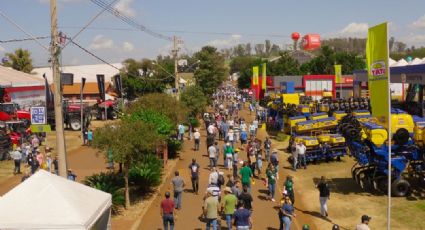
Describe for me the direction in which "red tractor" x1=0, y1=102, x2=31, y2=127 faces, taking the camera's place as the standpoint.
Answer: facing to the right of the viewer

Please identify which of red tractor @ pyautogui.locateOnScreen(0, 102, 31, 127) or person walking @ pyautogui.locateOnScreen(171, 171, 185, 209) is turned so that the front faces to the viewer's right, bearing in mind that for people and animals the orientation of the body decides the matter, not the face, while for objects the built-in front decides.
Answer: the red tractor

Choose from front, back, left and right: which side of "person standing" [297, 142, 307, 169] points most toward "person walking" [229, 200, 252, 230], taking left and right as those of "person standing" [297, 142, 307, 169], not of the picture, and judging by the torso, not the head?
front

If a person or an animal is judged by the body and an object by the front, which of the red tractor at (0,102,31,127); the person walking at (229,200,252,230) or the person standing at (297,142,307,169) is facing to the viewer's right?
the red tractor

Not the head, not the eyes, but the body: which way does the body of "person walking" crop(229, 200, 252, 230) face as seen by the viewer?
away from the camera

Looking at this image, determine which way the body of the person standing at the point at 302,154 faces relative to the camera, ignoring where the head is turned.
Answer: toward the camera

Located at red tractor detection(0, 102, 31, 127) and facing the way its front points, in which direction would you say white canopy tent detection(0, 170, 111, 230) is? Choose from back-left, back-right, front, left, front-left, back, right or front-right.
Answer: right

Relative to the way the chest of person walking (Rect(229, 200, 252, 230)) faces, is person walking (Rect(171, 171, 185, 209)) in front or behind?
in front

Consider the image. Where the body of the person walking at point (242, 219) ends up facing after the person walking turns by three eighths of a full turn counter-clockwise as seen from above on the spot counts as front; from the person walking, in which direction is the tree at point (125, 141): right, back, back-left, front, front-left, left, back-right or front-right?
right

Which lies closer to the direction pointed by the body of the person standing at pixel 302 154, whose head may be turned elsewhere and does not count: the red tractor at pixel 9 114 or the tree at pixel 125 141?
the tree
